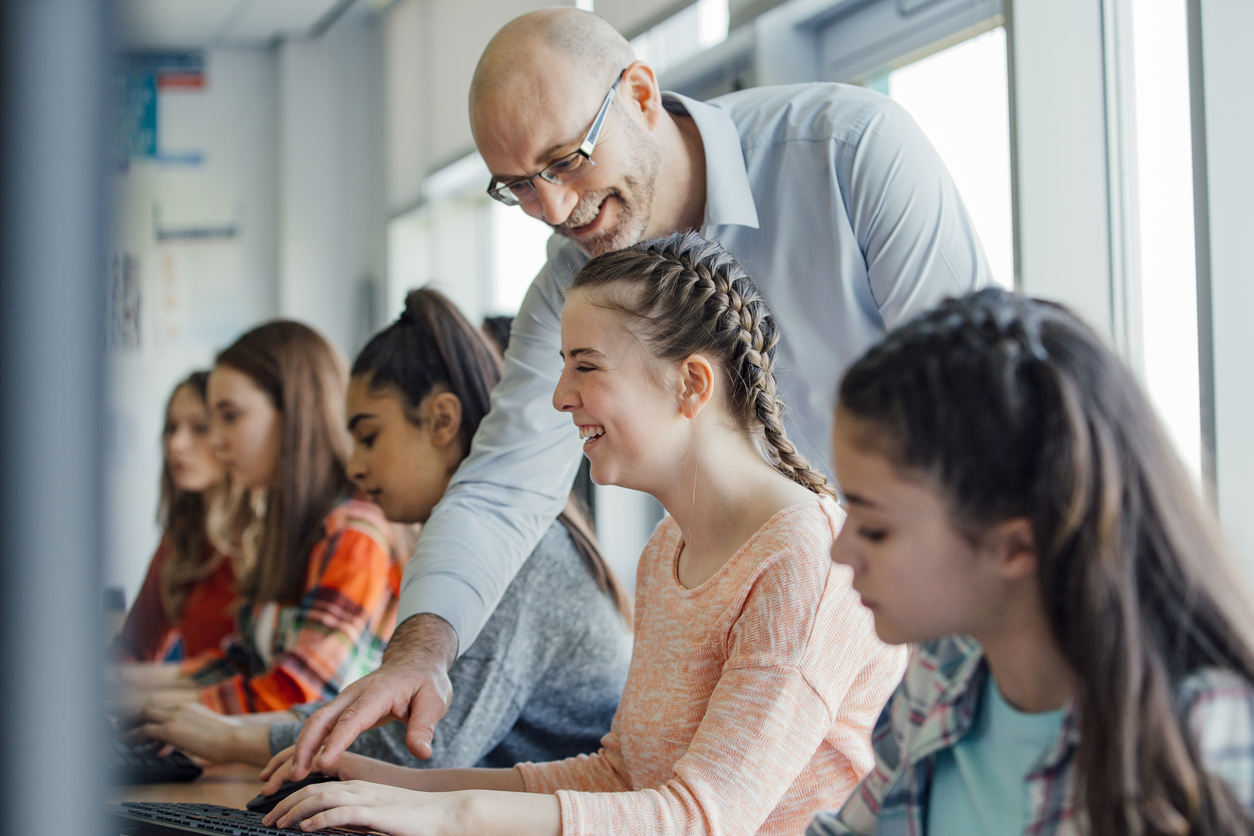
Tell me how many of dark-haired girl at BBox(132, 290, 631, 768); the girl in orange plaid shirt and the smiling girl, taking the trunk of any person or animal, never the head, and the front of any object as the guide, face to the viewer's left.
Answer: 3

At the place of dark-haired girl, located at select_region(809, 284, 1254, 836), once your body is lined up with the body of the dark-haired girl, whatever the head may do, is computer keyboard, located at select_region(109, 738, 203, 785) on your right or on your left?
on your right

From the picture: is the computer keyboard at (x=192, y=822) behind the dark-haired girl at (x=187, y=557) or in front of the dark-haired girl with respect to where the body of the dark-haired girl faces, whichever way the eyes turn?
in front

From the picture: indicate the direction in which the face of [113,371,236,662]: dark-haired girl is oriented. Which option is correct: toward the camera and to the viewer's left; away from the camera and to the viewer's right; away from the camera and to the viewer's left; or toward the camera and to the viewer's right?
toward the camera and to the viewer's left

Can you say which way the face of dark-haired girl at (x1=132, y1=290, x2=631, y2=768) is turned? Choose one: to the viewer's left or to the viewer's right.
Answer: to the viewer's left

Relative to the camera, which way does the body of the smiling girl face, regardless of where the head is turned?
to the viewer's left

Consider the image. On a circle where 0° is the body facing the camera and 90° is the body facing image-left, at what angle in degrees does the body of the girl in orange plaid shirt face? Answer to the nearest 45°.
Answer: approximately 90°

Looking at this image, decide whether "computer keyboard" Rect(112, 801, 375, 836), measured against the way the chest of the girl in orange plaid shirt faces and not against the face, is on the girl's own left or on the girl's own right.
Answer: on the girl's own left

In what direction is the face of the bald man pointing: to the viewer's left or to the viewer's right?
to the viewer's left

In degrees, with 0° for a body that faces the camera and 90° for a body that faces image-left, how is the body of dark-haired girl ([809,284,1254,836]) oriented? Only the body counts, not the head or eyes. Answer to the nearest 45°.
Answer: approximately 45°
